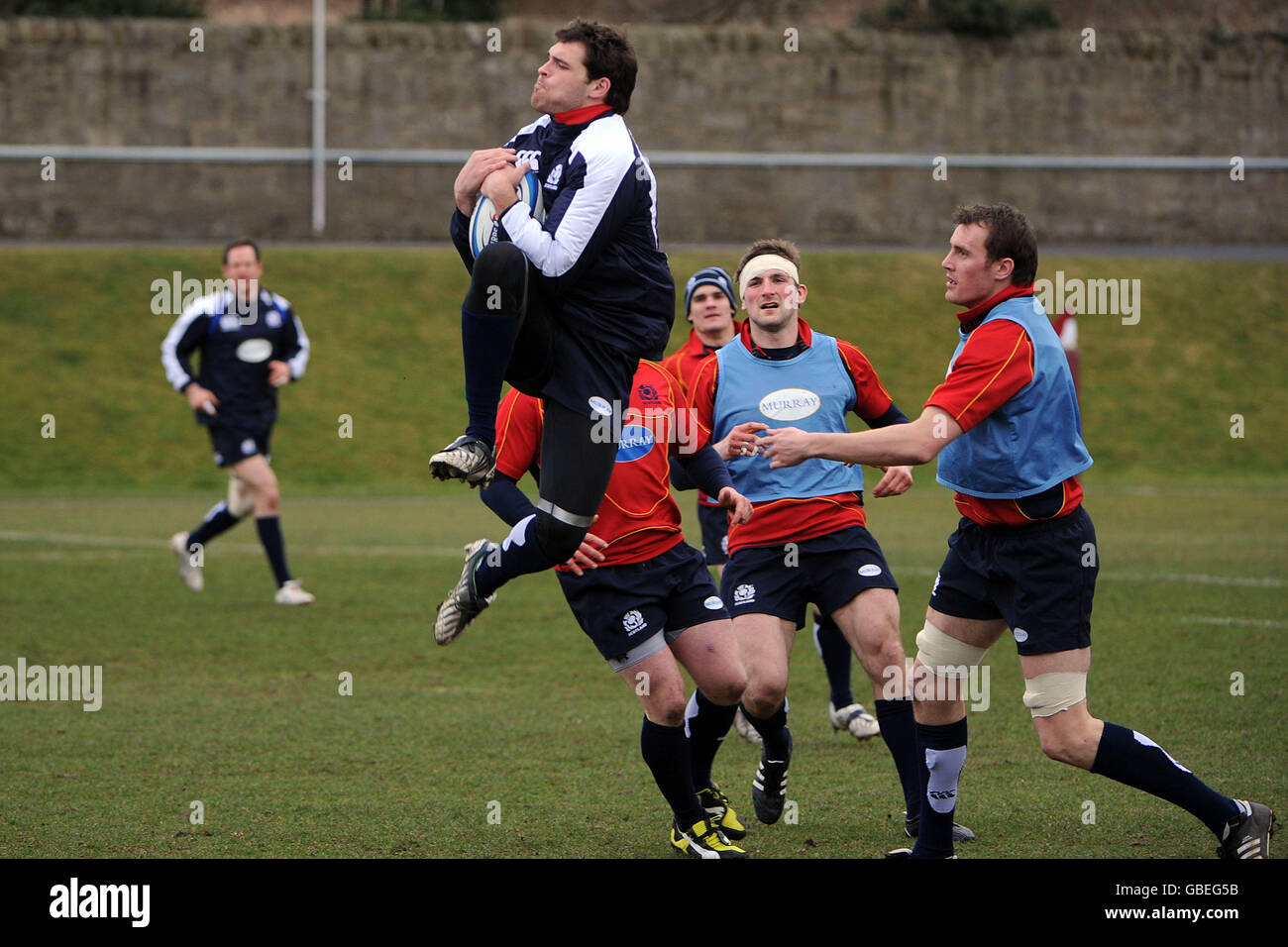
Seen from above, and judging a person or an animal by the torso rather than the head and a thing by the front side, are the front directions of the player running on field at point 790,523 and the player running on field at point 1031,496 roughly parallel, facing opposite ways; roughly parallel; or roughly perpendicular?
roughly perpendicular

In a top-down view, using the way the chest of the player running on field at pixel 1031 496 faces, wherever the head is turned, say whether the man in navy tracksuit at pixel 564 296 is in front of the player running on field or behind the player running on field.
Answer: in front

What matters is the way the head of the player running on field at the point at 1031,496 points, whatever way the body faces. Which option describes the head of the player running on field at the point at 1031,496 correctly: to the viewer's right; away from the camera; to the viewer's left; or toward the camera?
to the viewer's left

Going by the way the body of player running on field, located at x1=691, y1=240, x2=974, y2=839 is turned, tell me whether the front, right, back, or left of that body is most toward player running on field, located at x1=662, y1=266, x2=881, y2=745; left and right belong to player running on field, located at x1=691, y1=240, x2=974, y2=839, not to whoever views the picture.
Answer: back

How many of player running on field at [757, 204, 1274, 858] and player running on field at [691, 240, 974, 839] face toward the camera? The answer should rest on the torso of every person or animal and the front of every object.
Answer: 1

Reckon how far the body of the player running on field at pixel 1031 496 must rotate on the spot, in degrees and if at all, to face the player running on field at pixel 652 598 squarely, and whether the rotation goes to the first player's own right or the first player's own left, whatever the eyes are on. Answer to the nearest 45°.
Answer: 0° — they already face them

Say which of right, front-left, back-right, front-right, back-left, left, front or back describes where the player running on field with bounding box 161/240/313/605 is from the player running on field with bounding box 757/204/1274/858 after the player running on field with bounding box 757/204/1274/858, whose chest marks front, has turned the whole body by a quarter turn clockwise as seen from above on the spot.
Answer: front-left

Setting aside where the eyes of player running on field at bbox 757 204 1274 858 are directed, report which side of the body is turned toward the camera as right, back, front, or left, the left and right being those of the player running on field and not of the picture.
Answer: left

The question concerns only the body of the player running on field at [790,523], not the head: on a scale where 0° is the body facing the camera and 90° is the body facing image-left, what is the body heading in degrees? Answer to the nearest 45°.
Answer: approximately 0°

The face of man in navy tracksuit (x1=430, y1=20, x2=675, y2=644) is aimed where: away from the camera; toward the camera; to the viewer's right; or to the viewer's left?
to the viewer's left
